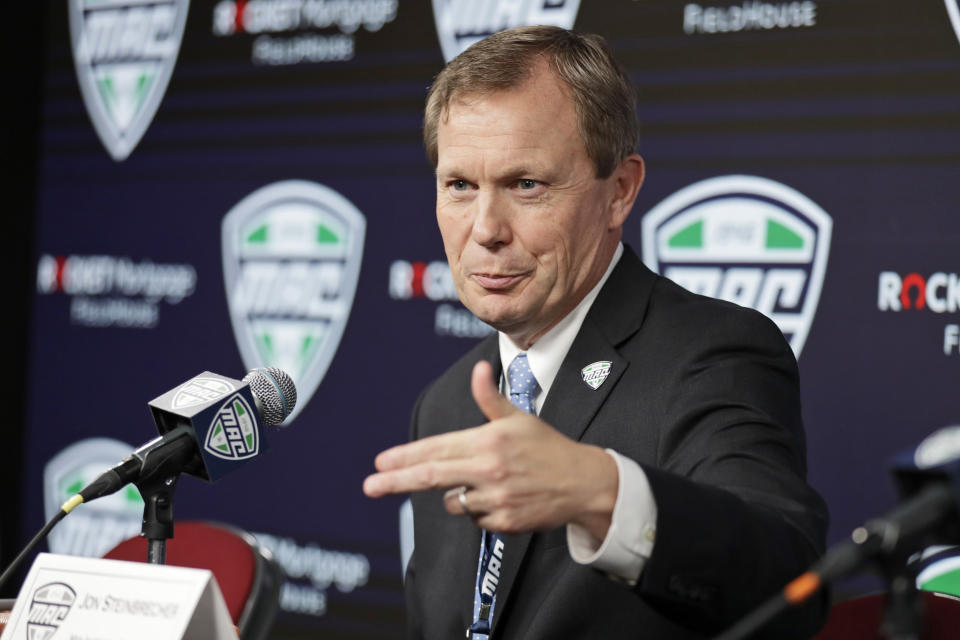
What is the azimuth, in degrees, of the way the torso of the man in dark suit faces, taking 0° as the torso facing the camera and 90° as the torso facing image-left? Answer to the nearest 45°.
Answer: approximately 45°

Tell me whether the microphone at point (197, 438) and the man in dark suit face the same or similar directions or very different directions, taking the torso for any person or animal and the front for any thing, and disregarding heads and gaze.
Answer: very different directions

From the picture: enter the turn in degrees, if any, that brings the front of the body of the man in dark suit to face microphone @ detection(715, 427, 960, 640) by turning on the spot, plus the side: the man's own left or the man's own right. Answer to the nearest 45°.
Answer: approximately 45° to the man's own left

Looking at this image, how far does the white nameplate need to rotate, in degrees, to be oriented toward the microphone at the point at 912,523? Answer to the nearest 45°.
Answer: approximately 90° to its left

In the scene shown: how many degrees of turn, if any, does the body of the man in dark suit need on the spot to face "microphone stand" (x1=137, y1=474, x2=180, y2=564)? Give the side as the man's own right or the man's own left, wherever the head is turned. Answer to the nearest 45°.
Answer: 0° — they already face it

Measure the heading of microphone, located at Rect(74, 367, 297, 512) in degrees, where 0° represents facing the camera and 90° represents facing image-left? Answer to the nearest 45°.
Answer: approximately 225°

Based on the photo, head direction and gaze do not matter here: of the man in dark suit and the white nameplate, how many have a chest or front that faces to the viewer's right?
0

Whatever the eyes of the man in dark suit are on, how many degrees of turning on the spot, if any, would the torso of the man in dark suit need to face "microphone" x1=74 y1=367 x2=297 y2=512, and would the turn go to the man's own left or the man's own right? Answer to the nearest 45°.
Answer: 0° — they already face it

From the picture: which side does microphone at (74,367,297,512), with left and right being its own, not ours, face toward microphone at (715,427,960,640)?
right

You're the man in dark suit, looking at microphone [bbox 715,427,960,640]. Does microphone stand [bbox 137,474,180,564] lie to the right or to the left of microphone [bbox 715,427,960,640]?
right

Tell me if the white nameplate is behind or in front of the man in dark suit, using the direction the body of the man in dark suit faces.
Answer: in front

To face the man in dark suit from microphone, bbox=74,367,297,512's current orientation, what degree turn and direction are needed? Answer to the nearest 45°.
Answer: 0° — it already faces them

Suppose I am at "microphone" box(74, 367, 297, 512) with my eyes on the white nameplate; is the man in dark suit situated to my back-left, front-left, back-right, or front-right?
back-left
